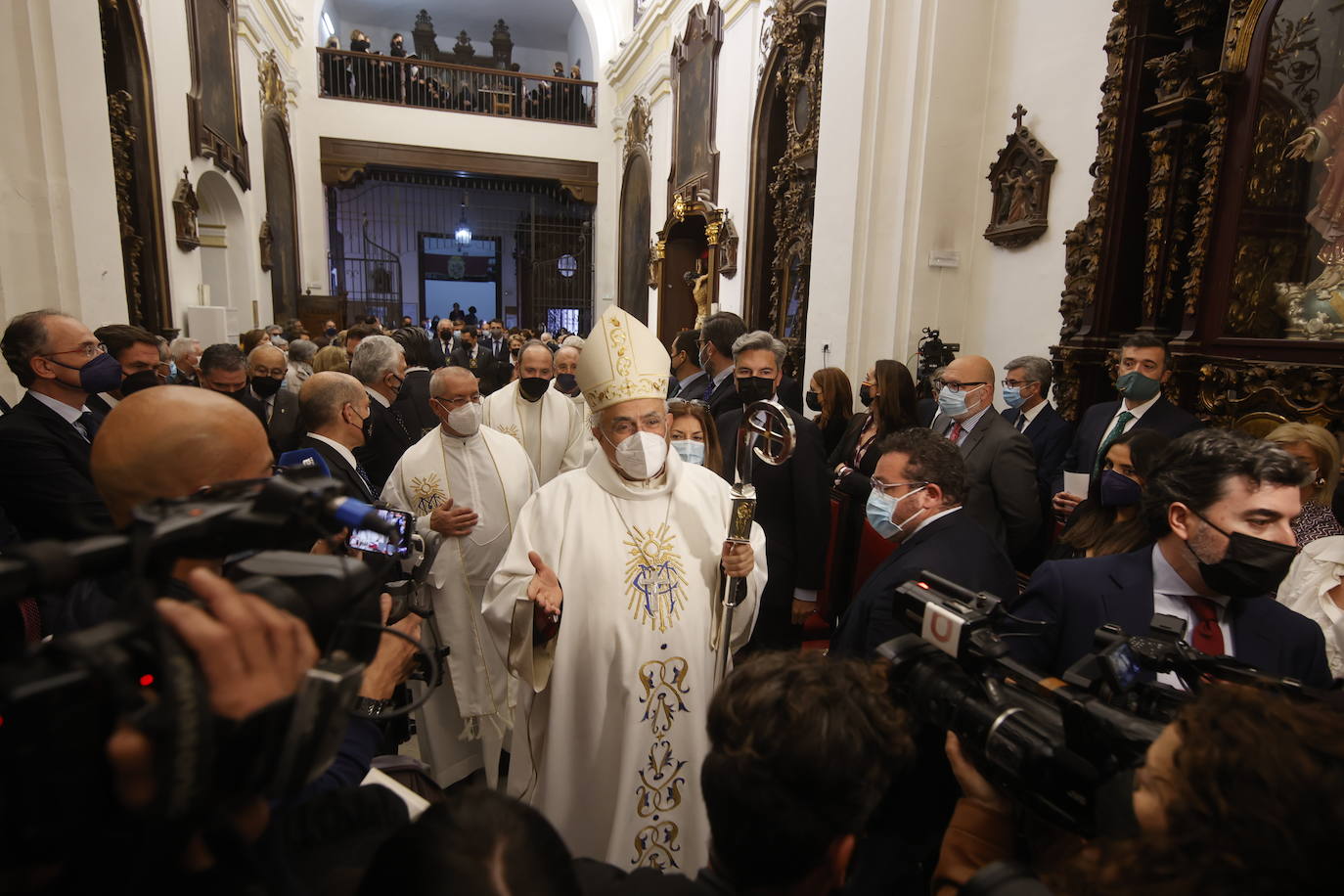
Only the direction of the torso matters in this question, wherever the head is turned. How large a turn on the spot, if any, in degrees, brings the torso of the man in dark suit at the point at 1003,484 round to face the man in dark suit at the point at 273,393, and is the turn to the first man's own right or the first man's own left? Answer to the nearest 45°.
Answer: approximately 45° to the first man's own right

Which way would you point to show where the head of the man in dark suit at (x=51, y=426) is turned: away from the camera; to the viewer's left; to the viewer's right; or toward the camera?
to the viewer's right

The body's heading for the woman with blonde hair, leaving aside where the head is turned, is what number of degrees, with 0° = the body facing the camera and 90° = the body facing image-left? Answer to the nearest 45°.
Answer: approximately 90°

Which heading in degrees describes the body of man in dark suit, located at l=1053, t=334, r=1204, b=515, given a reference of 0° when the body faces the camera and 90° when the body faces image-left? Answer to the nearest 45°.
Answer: approximately 45°

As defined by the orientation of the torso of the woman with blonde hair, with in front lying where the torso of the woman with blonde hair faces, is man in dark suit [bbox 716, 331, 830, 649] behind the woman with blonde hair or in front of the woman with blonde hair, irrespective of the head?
in front

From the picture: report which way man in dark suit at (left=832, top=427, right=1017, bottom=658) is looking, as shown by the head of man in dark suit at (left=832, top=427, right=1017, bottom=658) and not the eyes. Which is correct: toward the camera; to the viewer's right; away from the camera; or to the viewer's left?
to the viewer's left

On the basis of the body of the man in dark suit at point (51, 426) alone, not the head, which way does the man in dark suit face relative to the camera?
to the viewer's right

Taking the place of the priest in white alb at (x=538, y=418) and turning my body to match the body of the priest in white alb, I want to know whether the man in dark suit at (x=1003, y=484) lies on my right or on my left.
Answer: on my left
